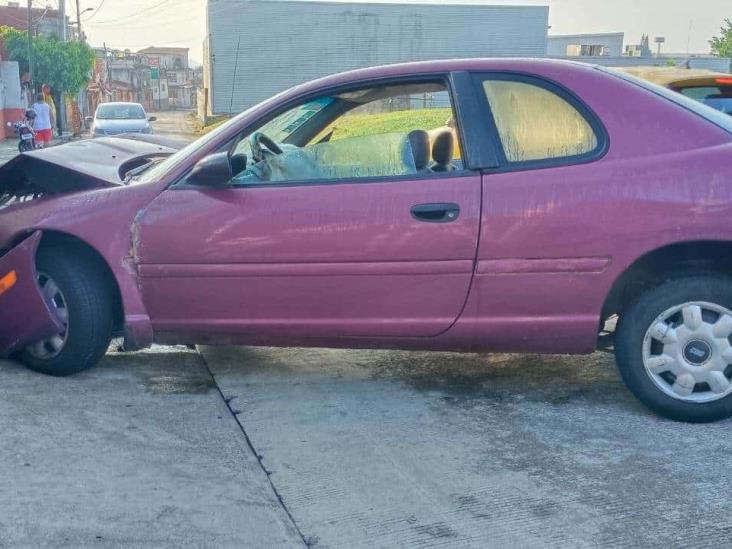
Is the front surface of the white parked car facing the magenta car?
yes

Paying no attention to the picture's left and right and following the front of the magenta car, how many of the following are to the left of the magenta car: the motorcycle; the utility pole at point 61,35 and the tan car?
0

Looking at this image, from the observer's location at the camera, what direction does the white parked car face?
facing the viewer

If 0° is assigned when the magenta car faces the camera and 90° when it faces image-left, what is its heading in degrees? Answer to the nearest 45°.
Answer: approximately 90°

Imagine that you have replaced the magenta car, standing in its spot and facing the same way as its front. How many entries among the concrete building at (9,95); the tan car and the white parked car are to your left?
0

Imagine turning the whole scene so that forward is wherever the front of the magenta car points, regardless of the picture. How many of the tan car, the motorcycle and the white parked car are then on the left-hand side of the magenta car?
0

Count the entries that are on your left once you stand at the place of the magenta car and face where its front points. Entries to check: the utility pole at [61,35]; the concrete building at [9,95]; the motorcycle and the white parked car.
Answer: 0

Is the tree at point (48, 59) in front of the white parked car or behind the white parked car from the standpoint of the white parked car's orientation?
behind

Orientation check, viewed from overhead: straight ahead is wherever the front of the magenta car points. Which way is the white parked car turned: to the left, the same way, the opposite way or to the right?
to the left

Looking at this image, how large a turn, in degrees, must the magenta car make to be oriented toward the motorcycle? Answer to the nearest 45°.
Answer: approximately 45° to its right

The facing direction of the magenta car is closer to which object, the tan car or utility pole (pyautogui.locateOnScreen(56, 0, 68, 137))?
the utility pole

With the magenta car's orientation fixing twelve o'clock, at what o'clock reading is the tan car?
The tan car is roughly at 4 o'clock from the magenta car.

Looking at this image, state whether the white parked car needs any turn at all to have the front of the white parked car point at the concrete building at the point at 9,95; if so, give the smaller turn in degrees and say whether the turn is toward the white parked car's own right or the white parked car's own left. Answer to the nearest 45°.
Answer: approximately 135° to the white parked car's own right

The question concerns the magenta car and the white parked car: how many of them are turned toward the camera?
1
